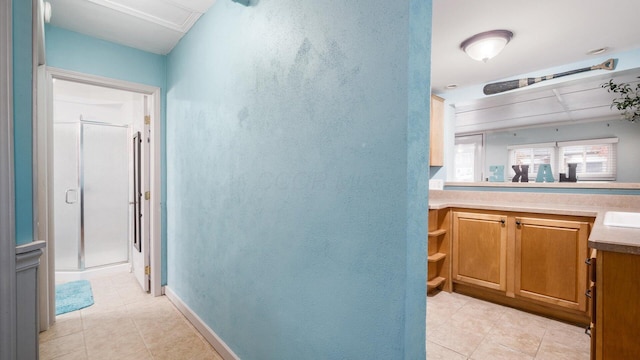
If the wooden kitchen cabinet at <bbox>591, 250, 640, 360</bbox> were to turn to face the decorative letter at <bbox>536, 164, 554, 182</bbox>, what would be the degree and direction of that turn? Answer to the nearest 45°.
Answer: approximately 90° to its right

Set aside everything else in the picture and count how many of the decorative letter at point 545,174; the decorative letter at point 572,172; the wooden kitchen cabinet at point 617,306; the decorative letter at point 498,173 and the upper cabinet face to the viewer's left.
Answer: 1

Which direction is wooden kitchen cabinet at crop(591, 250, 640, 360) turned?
to the viewer's left

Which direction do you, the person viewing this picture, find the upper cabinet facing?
facing the viewer and to the right of the viewer

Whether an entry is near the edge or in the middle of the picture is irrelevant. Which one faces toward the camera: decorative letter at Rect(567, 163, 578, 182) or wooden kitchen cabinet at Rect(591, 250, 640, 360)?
the decorative letter

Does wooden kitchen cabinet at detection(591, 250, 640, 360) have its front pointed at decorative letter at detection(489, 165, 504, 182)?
no

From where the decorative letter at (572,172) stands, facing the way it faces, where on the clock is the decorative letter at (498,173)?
the decorative letter at (498,173) is roughly at 9 o'clock from the decorative letter at (572,172).

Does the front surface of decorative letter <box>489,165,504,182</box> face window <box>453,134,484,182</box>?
no

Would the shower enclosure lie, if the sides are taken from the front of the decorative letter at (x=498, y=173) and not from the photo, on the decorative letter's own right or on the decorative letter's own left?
on the decorative letter's own right

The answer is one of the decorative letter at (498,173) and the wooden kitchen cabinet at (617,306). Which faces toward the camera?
the decorative letter
